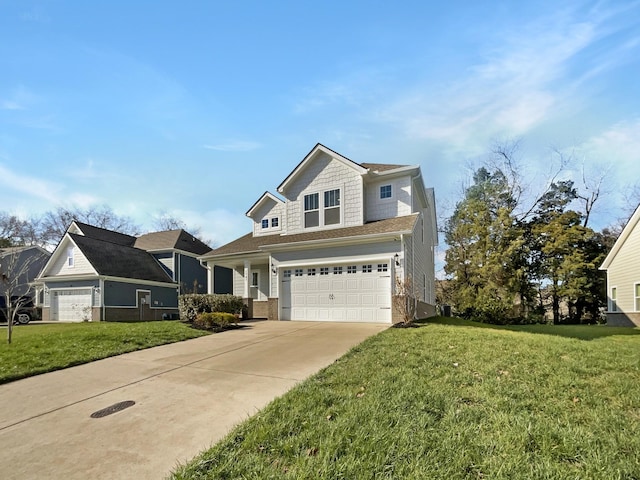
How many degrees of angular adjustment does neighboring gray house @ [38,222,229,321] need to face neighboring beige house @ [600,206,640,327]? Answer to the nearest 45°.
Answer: approximately 90° to its left

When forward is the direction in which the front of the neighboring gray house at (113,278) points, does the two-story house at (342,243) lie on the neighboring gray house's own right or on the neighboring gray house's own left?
on the neighboring gray house's own left

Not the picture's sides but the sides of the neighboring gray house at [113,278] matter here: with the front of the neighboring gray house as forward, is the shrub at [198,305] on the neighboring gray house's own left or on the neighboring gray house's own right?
on the neighboring gray house's own left

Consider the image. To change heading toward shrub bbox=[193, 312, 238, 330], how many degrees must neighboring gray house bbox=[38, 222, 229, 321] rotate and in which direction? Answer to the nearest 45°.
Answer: approximately 45° to its left

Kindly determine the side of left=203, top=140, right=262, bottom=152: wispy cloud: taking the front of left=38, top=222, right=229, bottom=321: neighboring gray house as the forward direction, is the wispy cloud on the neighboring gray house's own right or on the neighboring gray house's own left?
on the neighboring gray house's own left

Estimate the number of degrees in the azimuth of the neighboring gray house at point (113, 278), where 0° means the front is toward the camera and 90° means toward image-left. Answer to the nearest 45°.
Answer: approximately 45°
